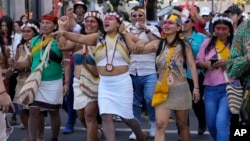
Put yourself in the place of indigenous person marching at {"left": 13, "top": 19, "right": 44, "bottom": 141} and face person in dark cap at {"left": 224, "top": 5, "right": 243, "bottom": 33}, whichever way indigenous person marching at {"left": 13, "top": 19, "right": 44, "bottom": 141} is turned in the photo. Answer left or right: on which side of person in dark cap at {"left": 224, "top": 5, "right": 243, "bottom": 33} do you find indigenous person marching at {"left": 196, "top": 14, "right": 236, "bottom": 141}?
right

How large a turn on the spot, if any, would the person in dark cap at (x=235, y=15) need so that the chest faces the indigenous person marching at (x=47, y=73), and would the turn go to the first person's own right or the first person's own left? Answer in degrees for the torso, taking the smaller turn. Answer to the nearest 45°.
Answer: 0° — they already face them

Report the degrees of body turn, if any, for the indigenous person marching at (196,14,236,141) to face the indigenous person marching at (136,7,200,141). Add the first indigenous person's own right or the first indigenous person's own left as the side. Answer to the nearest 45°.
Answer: approximately 90° to the first indigenous person's own right

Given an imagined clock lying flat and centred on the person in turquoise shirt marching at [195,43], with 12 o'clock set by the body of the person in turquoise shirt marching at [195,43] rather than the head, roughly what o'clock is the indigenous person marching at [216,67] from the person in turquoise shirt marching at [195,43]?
the indigenous person marching at [216,67] is roughly at 10 o'clock from the person in turquoise shirt marching at [195,43].

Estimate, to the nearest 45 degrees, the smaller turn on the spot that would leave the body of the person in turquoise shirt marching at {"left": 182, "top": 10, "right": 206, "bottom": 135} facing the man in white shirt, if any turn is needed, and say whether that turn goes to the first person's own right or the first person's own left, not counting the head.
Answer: approximately 45° to the first person's own right
